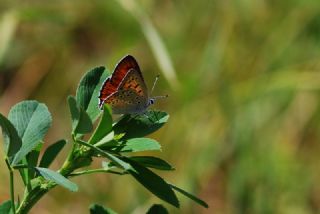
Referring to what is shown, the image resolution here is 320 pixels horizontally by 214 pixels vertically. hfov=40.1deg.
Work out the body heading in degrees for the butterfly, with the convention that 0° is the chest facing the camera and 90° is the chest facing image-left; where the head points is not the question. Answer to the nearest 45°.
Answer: approximately 270°
